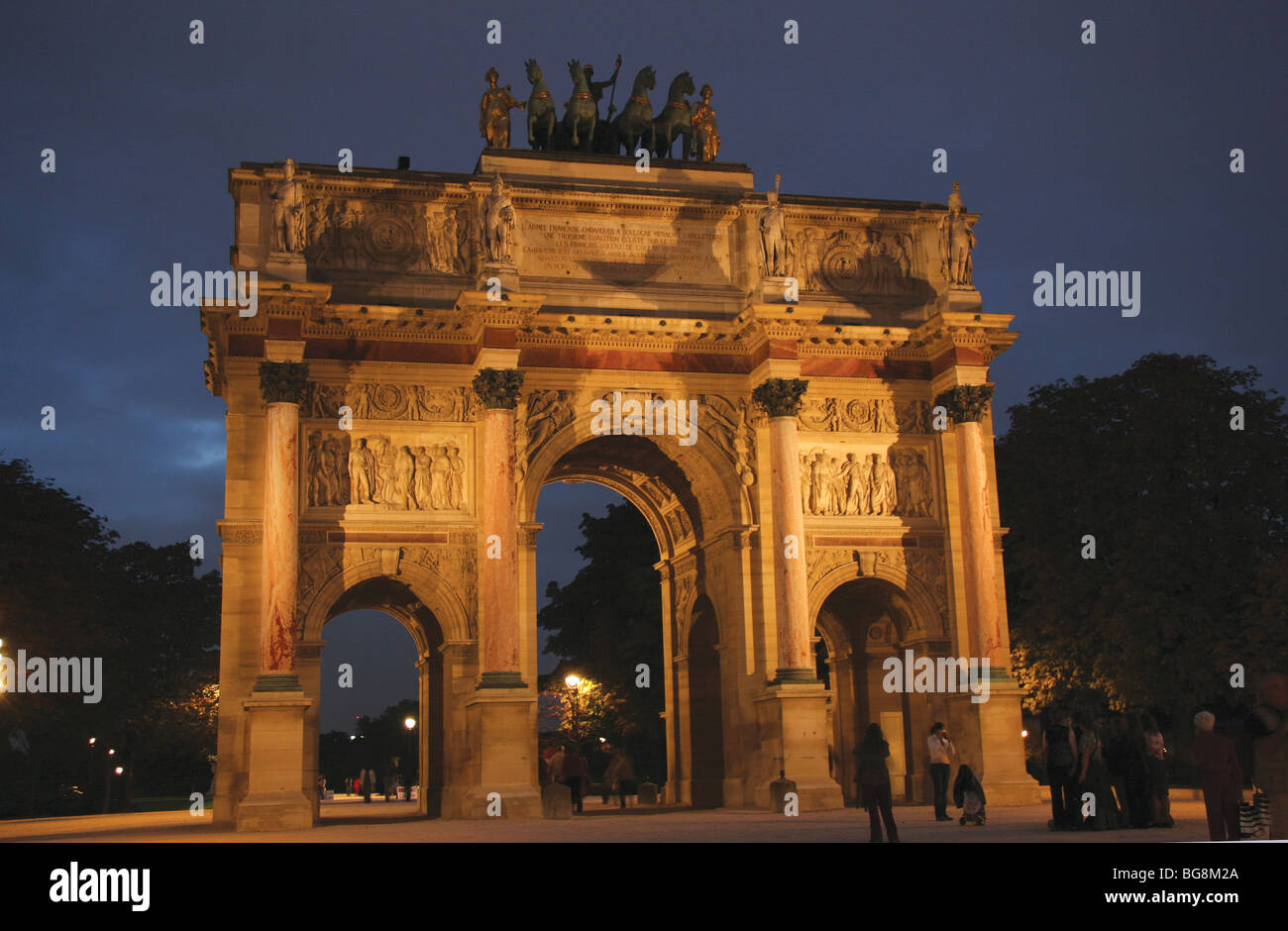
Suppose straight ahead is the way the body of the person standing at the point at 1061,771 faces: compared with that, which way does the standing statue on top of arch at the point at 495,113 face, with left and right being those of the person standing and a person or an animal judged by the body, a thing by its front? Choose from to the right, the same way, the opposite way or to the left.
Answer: the opposite way

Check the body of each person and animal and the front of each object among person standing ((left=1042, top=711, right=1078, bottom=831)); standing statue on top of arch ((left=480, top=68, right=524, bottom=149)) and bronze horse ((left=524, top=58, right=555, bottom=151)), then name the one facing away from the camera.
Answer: the person standing

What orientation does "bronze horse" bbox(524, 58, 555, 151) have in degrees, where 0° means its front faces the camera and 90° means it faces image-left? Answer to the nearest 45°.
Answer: approximately 45°

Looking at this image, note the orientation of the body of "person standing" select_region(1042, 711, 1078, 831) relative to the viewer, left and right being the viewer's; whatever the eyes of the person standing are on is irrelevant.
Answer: facing away from the viewer

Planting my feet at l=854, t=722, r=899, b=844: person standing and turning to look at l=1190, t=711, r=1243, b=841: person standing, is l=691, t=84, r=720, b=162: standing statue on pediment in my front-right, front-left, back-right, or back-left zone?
back-left

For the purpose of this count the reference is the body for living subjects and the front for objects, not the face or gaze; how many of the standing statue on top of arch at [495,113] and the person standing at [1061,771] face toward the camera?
1

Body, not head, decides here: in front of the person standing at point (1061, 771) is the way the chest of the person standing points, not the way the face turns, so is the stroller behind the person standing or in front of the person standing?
in front

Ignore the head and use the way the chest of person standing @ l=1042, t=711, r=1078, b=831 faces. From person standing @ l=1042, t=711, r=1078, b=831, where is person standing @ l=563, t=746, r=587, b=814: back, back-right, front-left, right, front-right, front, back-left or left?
front-left

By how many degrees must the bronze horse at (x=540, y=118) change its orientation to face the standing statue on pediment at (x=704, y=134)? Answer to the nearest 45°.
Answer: approximately 135° to its left

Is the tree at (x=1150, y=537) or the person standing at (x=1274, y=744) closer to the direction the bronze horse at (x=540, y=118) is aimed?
the person standing

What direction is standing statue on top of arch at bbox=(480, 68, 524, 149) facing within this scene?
toward the camera

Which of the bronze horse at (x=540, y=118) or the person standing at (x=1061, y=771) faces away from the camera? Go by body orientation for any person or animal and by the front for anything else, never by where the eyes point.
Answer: the person standing

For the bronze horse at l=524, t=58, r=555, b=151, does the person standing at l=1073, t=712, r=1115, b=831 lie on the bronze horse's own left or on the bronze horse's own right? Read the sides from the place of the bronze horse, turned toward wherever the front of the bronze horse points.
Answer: on the bronze horse's own left

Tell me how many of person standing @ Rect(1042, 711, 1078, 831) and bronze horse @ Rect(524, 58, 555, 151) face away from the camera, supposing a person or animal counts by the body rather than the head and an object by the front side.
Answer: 1

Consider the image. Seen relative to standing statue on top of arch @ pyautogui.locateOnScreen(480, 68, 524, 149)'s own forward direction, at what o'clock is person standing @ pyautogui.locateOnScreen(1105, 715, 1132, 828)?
The person standing is roughly at 11 o'clock from the standing statue on top of arch.
